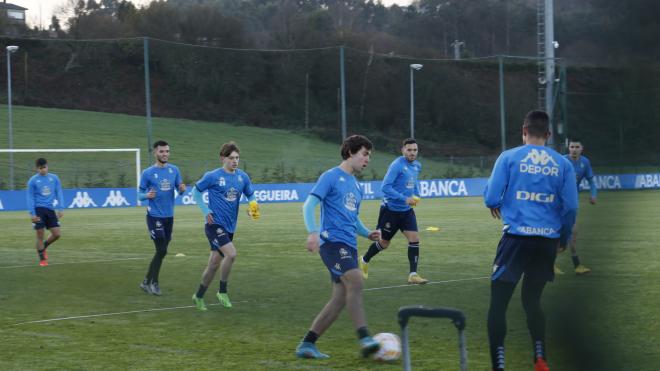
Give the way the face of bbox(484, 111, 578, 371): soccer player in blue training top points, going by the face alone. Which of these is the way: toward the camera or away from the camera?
away from the camera

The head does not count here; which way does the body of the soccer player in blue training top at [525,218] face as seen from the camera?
away from the camera

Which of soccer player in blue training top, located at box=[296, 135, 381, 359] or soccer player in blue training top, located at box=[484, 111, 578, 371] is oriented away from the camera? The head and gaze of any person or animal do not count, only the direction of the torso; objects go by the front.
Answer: soccer player in blue training top, located at box=[484, 111, 578, 371]

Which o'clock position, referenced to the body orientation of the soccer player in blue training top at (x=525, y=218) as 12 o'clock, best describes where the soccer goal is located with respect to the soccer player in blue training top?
The soccer goal is roughly at 11 o'clock from the soccer player in blue training top.

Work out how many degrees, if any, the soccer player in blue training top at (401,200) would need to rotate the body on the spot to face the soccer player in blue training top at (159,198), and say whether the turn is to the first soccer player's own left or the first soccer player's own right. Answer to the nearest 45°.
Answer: approximately 135° to the first soccer player's own right

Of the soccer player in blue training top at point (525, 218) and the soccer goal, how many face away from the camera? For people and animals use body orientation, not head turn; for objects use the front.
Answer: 1

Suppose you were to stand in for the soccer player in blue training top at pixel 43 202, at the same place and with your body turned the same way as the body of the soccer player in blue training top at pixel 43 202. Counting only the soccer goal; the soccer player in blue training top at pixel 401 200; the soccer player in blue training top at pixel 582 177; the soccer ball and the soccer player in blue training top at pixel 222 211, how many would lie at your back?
1

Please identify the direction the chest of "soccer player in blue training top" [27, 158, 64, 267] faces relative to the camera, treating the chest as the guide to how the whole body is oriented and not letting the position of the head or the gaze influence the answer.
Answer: toward the camera

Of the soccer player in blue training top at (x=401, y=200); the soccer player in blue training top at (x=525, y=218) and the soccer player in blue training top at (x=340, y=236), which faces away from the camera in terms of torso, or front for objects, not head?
the soccer player in blue training top at (x=525, y=218)

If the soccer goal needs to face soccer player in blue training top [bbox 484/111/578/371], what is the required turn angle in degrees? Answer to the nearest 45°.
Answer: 0° — it already faces them

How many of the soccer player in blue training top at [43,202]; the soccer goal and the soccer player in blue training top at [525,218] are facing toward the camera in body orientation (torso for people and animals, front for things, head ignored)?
2

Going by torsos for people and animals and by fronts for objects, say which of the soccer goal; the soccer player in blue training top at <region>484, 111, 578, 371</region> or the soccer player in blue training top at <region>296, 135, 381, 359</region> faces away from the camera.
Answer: the soccer player in blue training top at <region>484, 111, 578, 371</region>

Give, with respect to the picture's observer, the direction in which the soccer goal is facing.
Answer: facing the viewer
